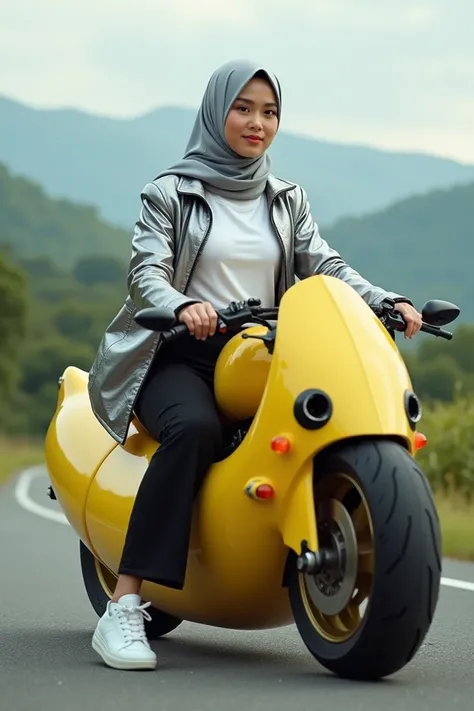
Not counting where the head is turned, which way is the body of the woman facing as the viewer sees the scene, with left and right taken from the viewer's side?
facing the viewer and to the right of the viewer

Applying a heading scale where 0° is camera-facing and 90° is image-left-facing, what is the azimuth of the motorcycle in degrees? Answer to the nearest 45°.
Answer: approximately 315°
